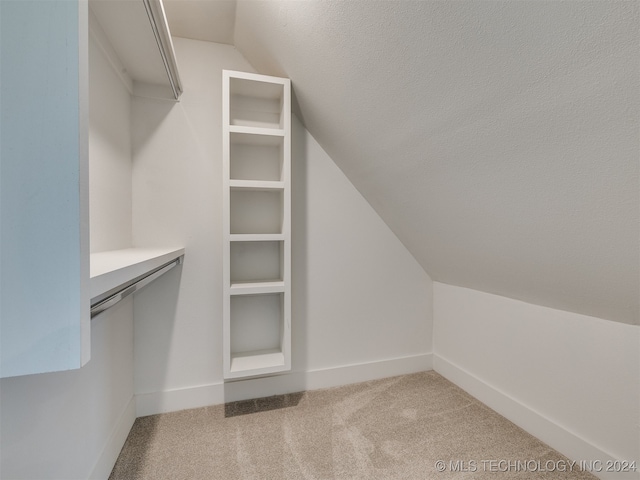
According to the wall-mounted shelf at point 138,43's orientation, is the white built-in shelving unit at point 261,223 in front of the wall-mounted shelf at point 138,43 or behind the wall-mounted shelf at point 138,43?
in front

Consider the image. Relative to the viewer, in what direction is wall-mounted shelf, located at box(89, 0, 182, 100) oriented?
to the viewer's right
